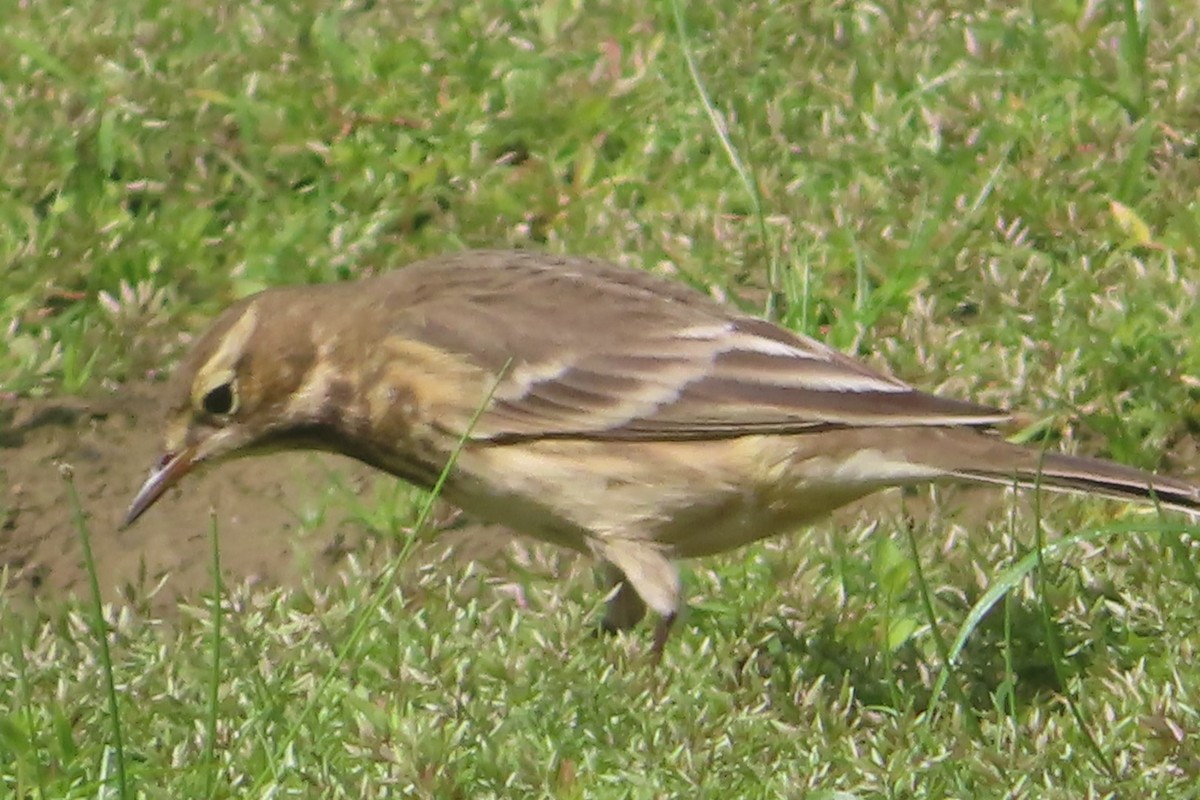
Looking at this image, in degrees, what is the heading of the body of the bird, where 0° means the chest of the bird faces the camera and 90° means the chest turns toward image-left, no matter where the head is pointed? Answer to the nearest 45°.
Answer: approximately 90°
